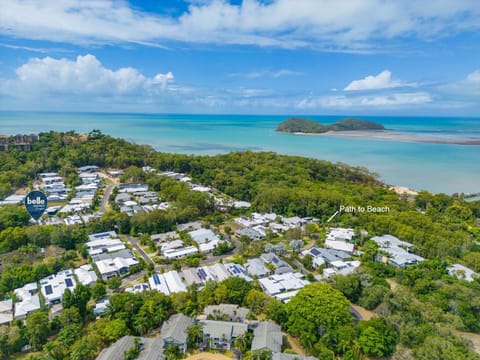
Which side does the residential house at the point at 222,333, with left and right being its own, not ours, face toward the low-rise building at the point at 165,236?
back

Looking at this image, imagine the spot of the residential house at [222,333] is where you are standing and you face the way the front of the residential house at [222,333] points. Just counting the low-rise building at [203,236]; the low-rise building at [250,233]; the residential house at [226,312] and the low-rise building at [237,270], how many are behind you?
4

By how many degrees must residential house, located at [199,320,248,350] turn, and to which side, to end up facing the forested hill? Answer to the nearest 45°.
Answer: approximately 180°

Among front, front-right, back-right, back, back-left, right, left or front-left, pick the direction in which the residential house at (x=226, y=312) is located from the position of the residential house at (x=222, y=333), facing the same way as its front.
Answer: back

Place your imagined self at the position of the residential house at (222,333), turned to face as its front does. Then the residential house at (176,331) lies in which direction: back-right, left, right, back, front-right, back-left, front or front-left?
right

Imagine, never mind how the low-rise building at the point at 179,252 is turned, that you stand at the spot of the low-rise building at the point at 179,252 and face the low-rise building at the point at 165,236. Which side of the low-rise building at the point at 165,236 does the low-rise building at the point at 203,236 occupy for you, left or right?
right

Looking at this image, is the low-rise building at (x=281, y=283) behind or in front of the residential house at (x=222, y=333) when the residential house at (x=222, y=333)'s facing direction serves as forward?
behind

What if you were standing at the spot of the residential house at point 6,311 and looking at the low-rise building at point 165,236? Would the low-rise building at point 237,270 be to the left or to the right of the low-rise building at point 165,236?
right

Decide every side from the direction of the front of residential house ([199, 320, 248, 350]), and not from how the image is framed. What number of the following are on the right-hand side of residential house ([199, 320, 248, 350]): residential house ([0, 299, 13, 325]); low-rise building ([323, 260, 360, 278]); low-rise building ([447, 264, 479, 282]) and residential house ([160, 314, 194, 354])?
2

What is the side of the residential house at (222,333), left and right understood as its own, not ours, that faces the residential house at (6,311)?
right

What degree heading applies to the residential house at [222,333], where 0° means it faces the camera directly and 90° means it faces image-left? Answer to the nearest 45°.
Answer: approximately 0°

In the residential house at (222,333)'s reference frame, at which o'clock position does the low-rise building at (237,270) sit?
The low-rise building is roughly at 6 o'clock from the residential house.
